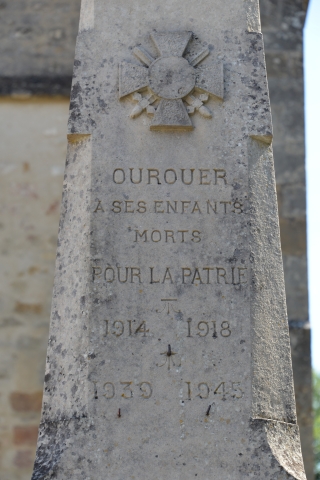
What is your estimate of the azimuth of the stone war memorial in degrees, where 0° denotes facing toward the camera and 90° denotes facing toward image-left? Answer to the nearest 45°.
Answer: approximately 0°
